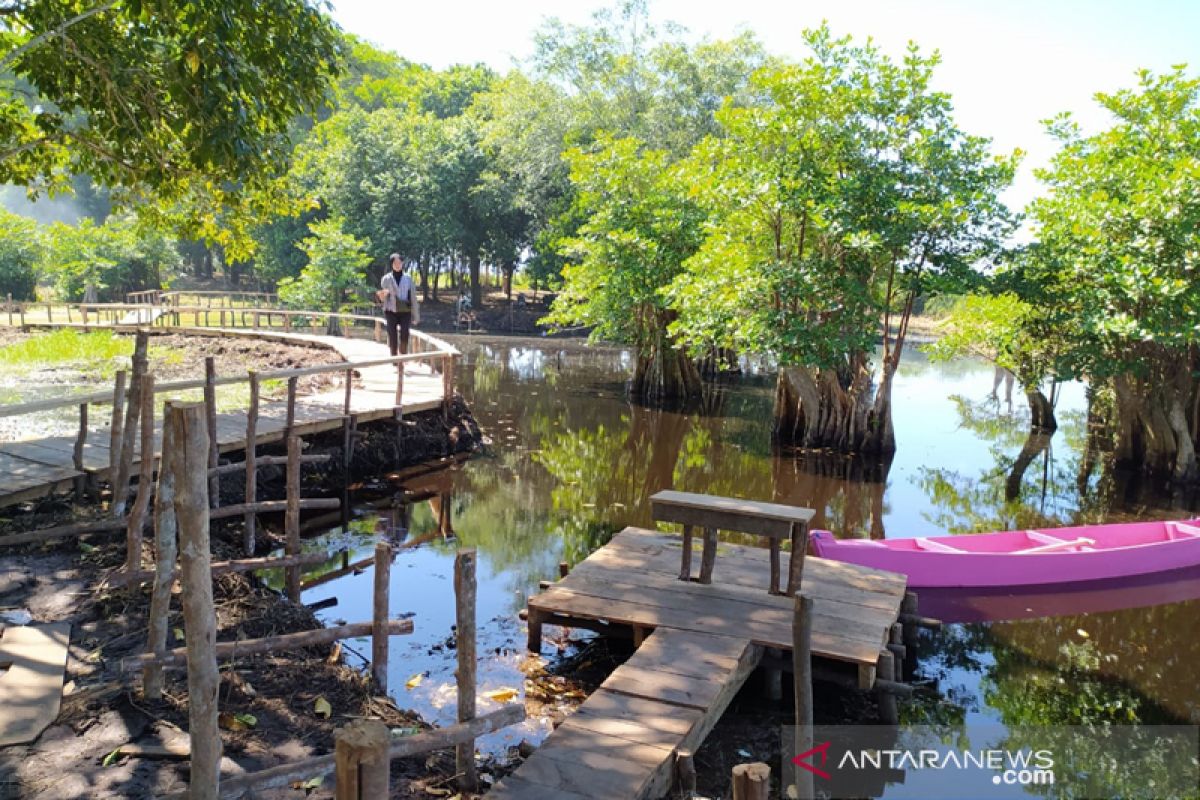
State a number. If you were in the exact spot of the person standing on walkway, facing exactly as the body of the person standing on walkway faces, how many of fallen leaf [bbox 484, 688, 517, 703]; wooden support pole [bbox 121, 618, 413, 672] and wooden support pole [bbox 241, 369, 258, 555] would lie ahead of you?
3

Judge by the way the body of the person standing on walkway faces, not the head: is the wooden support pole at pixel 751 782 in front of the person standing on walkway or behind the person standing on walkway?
in front

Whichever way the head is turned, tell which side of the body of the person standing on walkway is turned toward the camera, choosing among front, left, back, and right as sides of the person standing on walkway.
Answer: front

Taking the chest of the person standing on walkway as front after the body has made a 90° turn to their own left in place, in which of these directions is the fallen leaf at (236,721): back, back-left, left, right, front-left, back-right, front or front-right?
right

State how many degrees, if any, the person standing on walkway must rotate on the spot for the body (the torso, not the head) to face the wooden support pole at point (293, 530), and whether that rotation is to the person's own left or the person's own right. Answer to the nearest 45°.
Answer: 0° — they already face it

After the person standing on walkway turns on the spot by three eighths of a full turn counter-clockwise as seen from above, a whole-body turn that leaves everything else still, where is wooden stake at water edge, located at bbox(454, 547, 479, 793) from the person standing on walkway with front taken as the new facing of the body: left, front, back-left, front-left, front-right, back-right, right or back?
back-right

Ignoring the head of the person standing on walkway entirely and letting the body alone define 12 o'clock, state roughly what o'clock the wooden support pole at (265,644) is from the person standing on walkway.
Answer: The wooden support pole is roughly at 12 o'clock from the person standing on walkway.

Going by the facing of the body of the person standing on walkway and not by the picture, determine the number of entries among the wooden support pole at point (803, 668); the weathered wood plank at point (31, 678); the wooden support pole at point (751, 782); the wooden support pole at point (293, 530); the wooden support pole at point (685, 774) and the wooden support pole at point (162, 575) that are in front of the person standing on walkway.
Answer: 6

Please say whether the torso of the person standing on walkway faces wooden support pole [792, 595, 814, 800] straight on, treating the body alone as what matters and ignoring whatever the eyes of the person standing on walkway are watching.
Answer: yes
